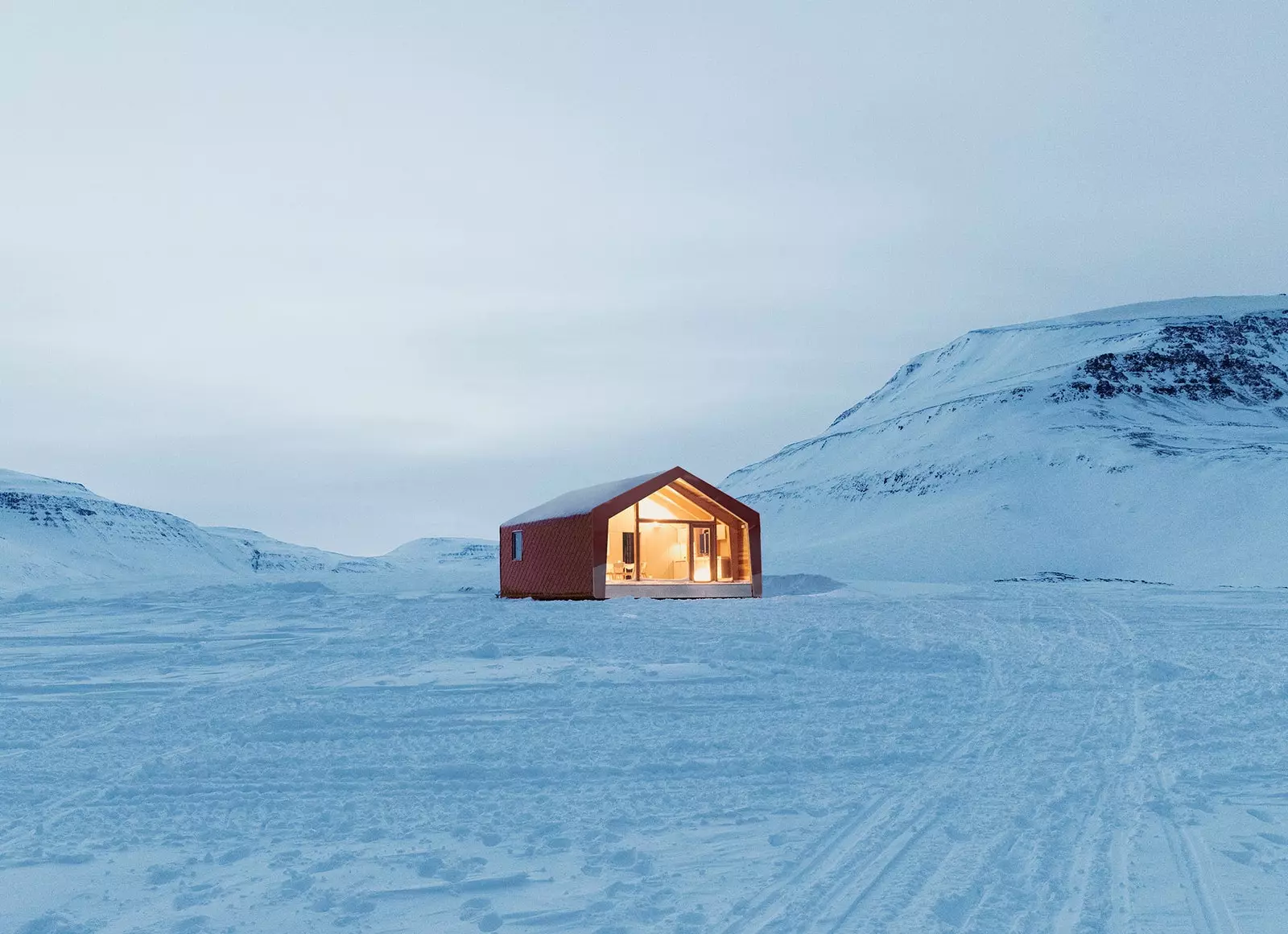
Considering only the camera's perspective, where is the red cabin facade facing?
facing the viewer and to the right of the viewer
